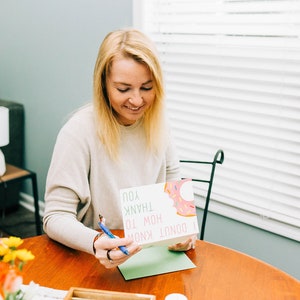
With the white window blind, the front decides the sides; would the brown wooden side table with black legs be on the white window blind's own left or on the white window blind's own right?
on the white window blind's own right

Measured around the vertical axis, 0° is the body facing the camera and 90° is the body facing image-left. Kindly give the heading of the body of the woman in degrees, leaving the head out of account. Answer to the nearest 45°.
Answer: approximately 315°

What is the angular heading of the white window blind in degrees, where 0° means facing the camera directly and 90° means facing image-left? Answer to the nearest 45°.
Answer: approximately 45°

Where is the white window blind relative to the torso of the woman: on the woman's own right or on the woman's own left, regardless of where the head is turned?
on the woman's own left
